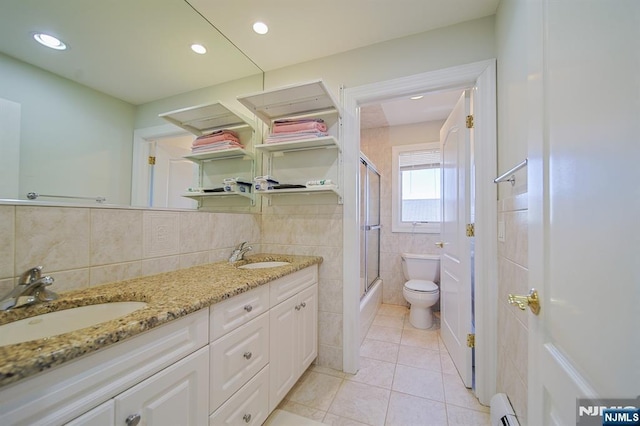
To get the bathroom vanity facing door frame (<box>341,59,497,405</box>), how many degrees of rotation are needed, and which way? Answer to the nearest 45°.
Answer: approximately 45° to its left

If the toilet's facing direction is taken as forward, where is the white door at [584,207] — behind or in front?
in front

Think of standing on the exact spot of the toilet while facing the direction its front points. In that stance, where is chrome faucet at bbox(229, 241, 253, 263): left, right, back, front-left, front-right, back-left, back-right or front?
front-right

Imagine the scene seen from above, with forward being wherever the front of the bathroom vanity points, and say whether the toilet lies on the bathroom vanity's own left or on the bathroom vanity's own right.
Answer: on the bathroom vanity's own left

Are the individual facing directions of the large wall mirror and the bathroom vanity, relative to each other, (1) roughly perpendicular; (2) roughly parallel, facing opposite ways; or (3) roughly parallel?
roughly parallel

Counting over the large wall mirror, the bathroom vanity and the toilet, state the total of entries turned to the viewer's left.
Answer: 0

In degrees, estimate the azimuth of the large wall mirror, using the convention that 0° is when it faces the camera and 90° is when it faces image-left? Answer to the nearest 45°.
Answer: approximately 315°

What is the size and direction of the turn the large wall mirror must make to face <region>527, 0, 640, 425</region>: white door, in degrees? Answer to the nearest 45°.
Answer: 0° — it already faces it

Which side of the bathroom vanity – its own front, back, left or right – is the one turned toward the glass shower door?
left

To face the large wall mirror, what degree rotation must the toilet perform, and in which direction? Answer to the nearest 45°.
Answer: approximately 45° to its right

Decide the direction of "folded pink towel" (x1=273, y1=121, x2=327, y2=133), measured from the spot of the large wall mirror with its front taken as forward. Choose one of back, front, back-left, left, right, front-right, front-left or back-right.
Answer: front-left

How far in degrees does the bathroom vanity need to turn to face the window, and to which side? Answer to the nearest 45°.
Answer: approximately 45° to its left

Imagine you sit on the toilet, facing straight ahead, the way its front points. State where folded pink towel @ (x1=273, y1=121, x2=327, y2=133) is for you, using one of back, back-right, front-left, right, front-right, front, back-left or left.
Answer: front-right

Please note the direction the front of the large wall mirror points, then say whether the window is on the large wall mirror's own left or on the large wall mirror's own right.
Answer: on the large wall mirror's own left

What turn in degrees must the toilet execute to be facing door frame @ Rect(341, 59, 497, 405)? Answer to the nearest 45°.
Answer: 0° — it already faces it

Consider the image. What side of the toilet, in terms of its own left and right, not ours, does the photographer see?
front
